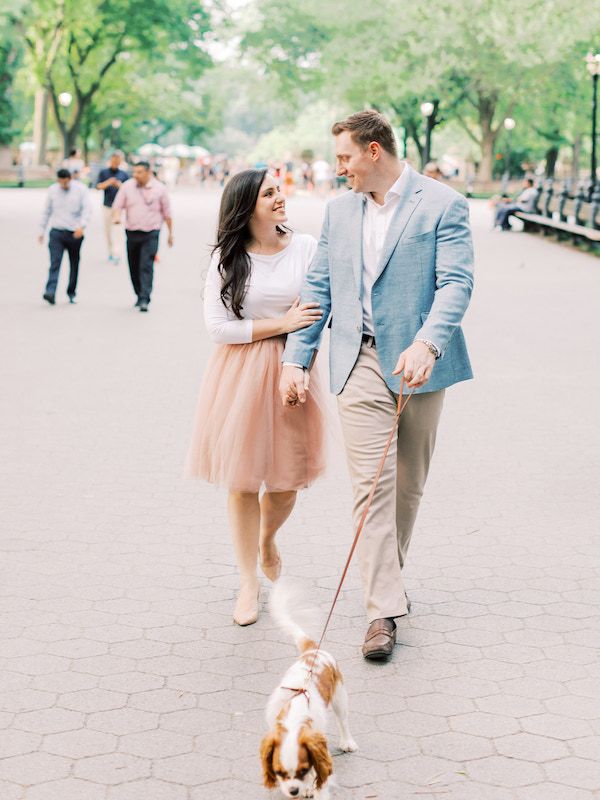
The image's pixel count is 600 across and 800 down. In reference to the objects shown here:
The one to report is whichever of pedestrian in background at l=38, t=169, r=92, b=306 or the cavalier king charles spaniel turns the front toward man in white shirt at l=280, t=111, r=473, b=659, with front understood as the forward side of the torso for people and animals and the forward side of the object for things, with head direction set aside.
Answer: the pedestrian in background

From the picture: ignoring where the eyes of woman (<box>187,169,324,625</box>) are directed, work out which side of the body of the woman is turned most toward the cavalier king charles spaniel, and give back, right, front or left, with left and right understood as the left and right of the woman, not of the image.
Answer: front

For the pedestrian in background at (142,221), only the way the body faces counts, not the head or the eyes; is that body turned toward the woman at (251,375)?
yes

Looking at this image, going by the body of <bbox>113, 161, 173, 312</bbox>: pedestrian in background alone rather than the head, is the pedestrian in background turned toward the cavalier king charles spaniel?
yes

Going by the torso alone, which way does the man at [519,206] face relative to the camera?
to the viewer's left

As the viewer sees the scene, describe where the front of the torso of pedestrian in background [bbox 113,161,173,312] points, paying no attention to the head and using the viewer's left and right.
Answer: facing the viewer

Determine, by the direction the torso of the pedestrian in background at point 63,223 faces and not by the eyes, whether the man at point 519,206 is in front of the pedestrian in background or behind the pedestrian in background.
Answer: behind

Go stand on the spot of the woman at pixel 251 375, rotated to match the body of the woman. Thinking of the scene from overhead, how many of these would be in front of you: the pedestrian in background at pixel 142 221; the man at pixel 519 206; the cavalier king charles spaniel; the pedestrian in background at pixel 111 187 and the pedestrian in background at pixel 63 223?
1

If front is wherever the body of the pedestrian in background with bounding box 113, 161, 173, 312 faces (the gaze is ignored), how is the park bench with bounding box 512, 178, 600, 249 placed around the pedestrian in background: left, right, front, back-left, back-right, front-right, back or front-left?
back-left

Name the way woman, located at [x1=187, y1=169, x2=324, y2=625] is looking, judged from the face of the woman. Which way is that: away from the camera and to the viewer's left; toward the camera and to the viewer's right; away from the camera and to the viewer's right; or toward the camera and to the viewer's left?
toward the camera and to the viewer's right

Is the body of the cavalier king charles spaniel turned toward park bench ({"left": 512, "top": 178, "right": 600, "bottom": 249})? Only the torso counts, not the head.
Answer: no

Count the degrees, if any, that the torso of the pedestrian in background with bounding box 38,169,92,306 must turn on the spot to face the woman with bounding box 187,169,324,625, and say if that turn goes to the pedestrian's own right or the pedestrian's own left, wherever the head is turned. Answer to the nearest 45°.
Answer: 0° — they already face them

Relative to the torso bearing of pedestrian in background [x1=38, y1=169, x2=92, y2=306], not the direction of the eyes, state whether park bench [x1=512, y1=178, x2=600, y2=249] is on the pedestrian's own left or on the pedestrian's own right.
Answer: on the pedestrian's own left

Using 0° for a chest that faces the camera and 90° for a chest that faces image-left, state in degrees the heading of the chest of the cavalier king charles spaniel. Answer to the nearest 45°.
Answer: approximately 0°

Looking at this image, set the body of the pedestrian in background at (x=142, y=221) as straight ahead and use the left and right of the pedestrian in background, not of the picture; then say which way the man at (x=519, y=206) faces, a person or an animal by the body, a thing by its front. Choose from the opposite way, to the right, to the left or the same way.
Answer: to the right

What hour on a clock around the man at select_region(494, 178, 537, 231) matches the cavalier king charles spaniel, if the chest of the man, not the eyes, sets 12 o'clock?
The cavalier king charles spaniel is roughly at 9 o'clock from the man.

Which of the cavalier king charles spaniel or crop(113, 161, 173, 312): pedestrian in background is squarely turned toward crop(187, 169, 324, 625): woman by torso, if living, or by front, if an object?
the pedestrian in background

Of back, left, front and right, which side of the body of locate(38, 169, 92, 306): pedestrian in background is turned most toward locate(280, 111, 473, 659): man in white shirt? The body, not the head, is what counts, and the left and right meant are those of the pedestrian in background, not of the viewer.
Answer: front

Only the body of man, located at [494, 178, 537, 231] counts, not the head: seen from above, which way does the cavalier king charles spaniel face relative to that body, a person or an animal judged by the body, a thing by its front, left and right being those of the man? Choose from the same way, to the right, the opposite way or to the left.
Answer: to the left

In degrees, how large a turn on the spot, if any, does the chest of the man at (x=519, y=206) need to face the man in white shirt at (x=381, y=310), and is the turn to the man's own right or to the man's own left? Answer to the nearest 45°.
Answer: approximately 90° to the man's own left

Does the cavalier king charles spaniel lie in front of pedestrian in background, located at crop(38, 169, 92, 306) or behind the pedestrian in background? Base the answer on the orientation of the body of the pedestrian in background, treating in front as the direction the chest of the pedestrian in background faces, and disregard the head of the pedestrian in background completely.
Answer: in front
